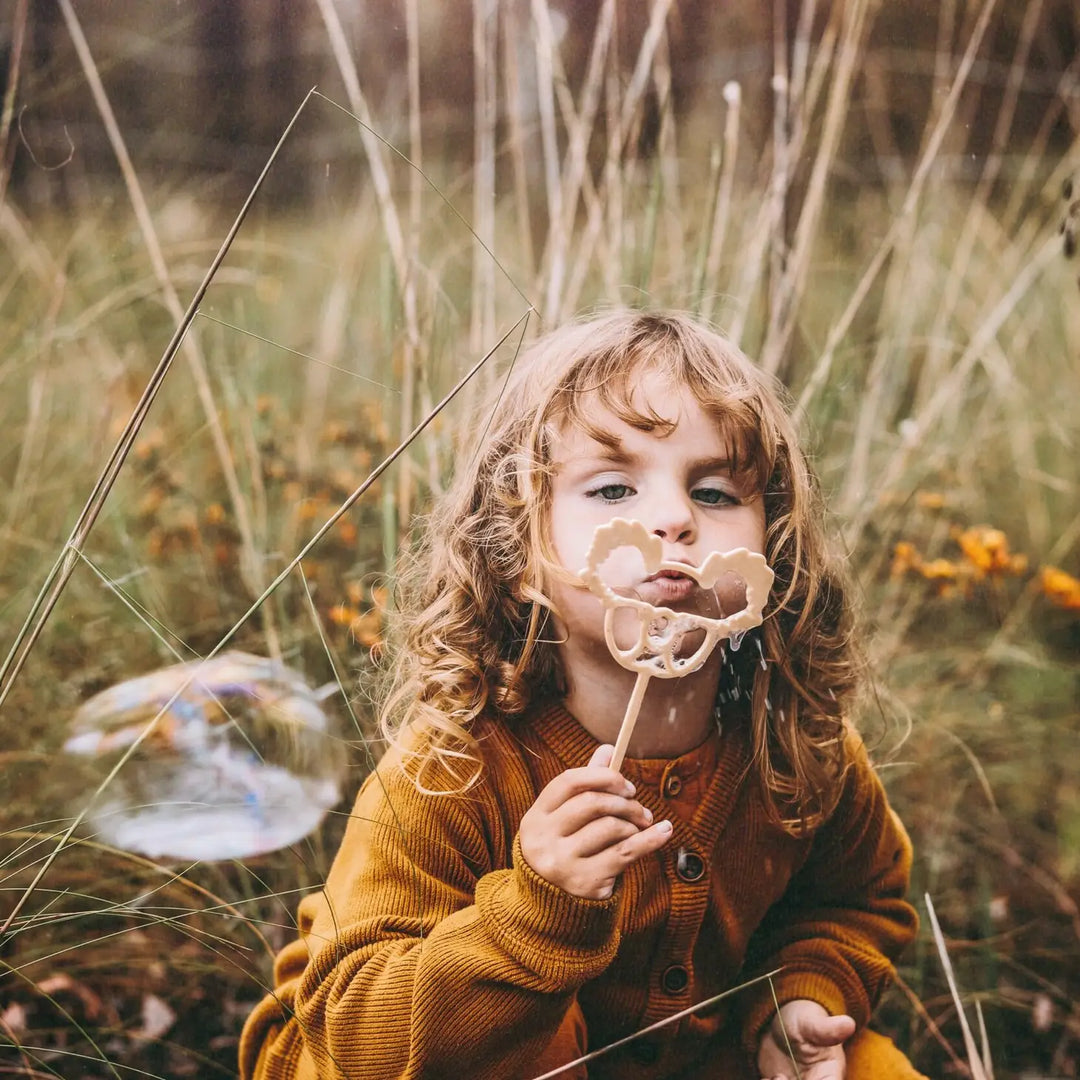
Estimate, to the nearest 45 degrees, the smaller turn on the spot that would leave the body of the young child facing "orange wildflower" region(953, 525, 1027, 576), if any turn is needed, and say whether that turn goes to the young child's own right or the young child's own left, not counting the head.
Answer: approximately 135° to the young child's own left

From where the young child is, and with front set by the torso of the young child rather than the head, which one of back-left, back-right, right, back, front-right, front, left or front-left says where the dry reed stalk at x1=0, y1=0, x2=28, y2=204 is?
back-right

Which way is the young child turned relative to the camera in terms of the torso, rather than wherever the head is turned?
toward the camera

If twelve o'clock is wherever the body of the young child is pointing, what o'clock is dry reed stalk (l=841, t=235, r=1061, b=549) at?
The dry reed stalk is roughly at 7 o'clock from the young child.

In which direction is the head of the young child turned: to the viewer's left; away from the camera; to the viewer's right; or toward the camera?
toward the camera

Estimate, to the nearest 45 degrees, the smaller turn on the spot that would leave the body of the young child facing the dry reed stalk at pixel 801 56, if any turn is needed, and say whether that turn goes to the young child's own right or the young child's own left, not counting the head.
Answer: approximately 180°
